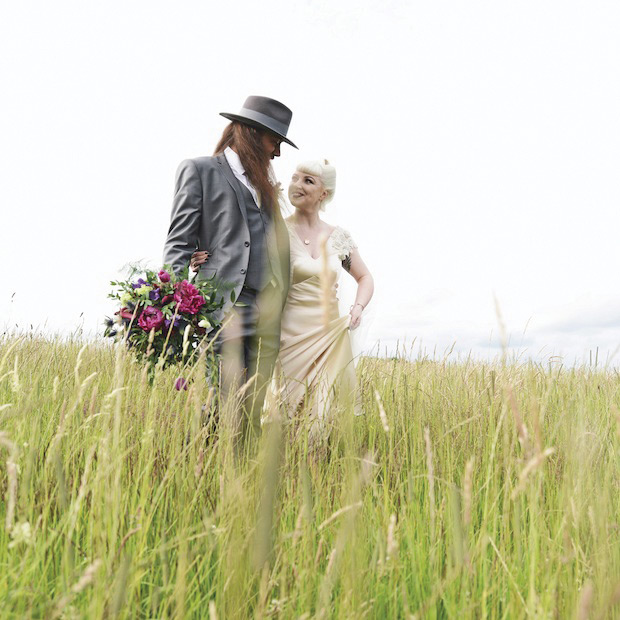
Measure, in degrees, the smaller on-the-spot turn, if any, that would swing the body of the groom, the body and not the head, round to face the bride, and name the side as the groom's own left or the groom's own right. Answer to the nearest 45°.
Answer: approximately 90° to the groom's own left

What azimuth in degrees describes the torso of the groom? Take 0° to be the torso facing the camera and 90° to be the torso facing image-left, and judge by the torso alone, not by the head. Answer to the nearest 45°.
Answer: approximately 315°
